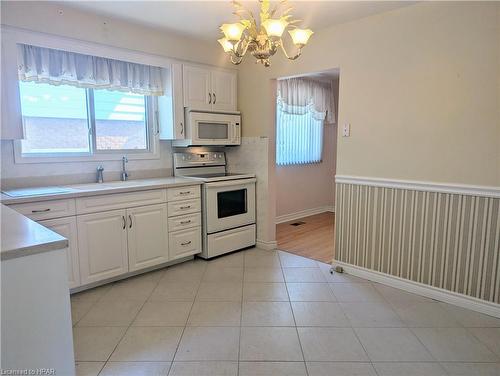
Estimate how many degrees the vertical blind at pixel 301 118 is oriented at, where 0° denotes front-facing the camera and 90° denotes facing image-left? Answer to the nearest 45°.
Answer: approximately 315°

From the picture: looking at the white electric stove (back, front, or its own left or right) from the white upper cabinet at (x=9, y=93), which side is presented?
right

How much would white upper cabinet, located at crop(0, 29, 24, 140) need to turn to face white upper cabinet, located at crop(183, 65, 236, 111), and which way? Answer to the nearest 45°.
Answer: approximately 90° to its left

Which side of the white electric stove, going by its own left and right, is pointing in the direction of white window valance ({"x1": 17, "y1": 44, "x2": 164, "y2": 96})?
right

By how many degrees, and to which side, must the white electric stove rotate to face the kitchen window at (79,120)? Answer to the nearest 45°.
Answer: approximately 135° to its right

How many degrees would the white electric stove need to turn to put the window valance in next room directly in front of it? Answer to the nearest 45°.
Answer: approximately 90° to its left

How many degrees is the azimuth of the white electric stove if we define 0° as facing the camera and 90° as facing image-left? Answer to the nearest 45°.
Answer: approximately 315°

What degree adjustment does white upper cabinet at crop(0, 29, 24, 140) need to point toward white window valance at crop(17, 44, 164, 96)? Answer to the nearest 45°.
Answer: approximately 135° to its left

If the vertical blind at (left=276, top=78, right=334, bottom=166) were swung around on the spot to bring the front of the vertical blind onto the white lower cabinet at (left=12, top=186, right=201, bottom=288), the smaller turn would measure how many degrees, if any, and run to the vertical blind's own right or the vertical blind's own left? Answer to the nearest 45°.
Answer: approximately 90° to the vertical blind's own right
